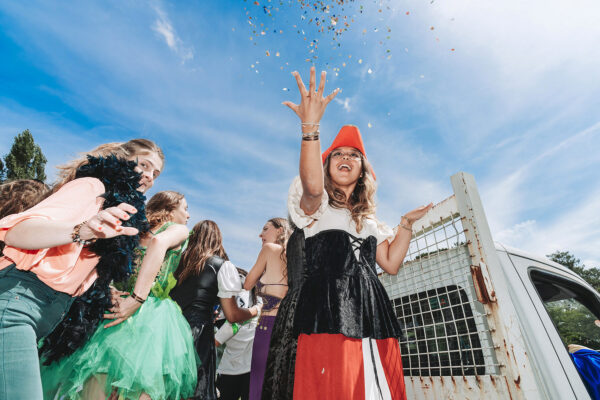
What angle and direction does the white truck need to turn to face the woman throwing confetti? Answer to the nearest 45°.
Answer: approximately 180°

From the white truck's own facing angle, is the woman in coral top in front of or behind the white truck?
behind

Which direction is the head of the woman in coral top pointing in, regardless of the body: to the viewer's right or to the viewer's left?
to the viewer's right

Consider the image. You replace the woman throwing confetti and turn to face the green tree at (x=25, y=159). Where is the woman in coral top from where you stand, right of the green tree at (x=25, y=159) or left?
left

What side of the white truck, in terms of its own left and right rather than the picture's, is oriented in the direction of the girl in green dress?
back

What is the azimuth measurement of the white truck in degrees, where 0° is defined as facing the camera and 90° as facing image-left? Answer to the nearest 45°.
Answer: approximately 225°

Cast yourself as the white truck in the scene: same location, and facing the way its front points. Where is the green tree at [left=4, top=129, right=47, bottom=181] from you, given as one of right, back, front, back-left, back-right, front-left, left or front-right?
back-left
